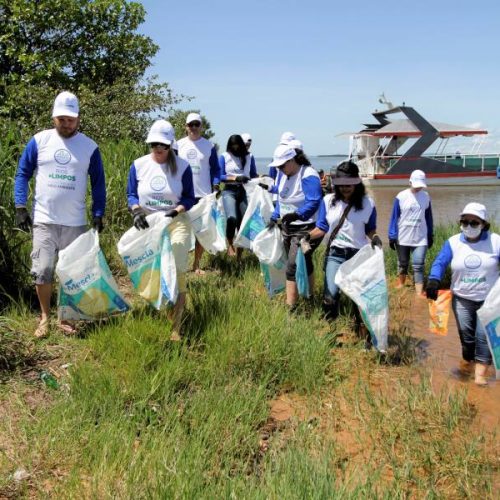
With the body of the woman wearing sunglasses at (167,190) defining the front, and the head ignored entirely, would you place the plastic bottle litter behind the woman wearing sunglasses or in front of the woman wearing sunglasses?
in front

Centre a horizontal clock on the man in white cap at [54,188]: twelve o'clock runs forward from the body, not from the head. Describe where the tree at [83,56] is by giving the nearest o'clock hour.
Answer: The tree is roughly at 6 o'clock from the man in white cap.

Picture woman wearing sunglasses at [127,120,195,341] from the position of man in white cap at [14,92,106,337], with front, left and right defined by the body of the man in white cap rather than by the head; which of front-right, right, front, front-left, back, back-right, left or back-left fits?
left

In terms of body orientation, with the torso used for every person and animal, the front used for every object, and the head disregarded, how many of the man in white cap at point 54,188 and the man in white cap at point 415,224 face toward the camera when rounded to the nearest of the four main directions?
2

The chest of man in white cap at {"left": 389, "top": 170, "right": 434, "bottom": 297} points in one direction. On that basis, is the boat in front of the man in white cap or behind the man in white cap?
behind

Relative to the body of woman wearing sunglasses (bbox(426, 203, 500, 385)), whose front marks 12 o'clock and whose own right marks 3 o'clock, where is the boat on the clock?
The boat is roughly at 6 o'clock from the woman wearing sunglasses.

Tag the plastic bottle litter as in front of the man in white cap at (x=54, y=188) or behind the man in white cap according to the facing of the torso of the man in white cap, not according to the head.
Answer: in front

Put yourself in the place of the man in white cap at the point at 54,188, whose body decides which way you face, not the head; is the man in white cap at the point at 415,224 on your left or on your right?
on your left

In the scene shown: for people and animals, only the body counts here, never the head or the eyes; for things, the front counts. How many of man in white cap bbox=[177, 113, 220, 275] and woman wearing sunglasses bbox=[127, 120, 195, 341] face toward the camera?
2

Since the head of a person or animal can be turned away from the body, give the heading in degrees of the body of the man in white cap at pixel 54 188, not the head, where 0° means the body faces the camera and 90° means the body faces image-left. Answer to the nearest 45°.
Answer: approximately 0°

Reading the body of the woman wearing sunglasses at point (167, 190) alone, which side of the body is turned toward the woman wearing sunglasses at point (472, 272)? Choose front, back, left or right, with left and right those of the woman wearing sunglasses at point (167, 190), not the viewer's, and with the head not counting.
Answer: left

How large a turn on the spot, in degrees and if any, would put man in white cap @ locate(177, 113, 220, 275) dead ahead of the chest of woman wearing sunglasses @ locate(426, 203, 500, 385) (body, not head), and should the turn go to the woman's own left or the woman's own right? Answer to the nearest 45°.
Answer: approximately 135° to the woman's own right

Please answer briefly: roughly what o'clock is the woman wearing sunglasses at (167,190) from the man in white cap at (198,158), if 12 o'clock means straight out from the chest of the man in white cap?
The woman wearing sunglasses is roughly at 12 o'clock from the man in white cap.
